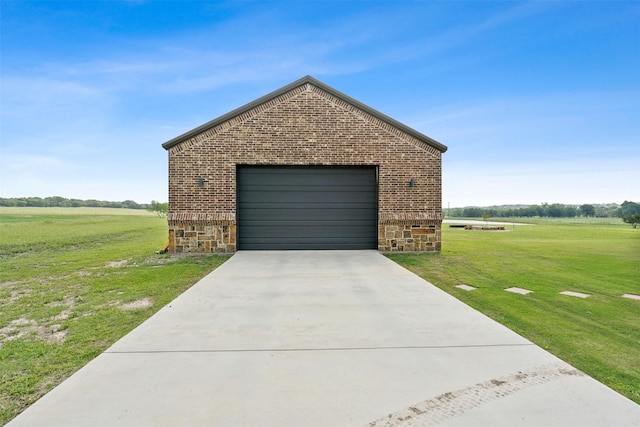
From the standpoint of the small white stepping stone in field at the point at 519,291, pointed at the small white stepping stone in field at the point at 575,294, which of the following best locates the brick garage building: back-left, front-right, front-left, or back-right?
back-left

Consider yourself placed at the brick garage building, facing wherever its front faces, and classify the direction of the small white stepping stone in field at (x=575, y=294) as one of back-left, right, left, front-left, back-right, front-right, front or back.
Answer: front-left

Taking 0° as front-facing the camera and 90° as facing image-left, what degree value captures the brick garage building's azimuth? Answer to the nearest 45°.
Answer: approximately 0°
